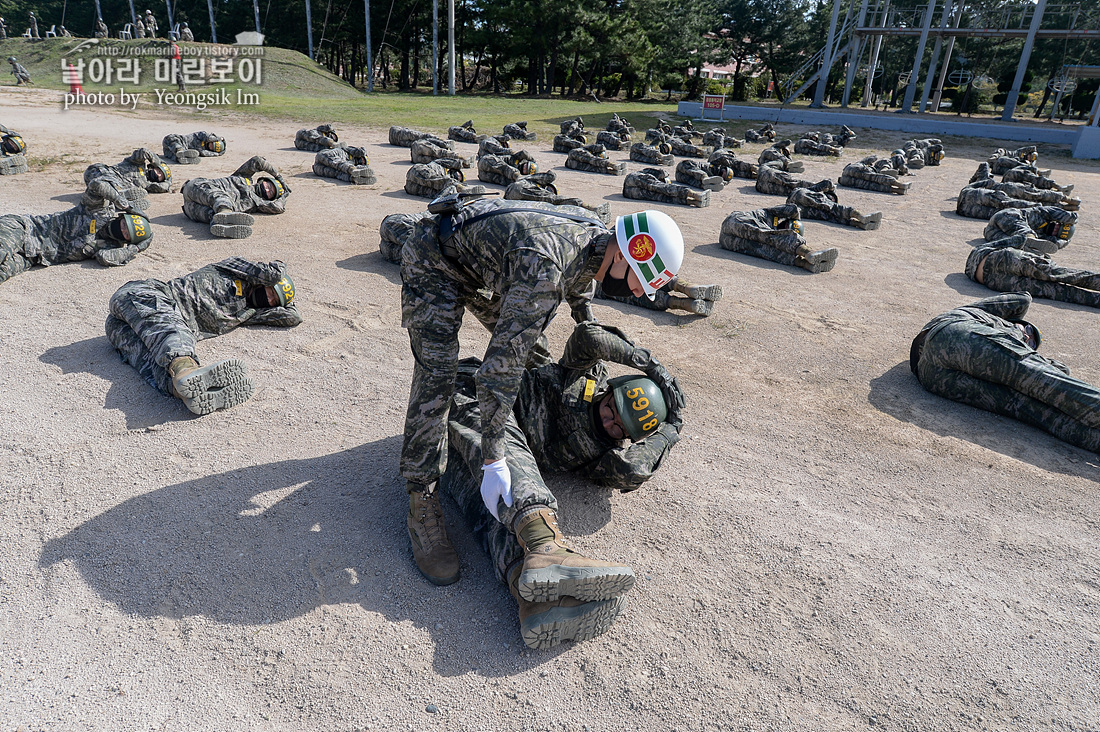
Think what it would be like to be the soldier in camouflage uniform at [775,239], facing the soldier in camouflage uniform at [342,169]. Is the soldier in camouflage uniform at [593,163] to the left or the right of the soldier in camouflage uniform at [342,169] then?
right

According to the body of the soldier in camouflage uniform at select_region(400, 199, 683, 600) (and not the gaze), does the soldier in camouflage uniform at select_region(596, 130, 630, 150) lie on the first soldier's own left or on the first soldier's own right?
on the first soldier's own left

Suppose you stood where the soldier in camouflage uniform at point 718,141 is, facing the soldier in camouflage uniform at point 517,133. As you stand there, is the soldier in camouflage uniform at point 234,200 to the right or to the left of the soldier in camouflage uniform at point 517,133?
left

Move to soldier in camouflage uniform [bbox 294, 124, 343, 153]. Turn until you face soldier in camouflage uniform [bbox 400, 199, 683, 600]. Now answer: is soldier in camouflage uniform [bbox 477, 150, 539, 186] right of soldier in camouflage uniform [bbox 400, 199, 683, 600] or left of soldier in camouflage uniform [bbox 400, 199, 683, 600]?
left

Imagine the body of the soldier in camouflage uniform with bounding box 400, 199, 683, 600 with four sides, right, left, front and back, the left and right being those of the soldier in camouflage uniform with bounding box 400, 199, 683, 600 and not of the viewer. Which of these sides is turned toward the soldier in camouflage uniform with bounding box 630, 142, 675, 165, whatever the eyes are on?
left

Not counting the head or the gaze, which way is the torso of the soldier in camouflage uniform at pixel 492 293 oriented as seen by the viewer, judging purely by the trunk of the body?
to the viewer's right

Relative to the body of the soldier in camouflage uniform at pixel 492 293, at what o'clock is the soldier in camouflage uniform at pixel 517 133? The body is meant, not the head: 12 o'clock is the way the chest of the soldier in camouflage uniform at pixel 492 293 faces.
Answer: the soldier in camouflage uniform at pixel 517 133 is roughly at 9 o'clock from the soldier in camouflage uniform at pixel 492 293.

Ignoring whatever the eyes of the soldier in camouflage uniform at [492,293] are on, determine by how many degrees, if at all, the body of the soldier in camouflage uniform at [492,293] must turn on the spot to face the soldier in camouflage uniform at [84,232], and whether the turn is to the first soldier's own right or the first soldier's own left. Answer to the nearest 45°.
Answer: approximately 135° to the first soldier's own left

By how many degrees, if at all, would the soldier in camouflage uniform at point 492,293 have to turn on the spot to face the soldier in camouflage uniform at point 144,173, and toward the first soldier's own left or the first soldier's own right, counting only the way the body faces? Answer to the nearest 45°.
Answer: approximately 135° to the first soldier's own left

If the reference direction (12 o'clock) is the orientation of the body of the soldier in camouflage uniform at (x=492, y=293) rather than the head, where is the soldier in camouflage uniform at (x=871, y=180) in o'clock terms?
the soldier in camouflage uniform at (x=871, y=180) is roughly at 10 o'clock from the soldier in camouflage uniform at (x=492, y=293).

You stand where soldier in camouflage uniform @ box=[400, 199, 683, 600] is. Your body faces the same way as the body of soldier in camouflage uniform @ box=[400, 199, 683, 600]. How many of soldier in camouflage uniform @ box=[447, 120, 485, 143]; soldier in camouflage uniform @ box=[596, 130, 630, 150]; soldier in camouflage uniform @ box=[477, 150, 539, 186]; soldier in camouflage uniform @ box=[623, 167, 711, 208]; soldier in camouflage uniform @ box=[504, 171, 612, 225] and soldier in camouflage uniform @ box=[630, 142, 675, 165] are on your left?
6

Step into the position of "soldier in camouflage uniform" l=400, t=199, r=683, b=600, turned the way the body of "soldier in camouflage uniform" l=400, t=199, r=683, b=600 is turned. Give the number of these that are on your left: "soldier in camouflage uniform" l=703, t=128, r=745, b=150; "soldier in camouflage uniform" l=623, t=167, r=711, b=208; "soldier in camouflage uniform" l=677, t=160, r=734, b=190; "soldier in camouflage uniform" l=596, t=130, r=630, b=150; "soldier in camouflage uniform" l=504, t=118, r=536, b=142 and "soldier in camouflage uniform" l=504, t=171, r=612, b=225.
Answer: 6
